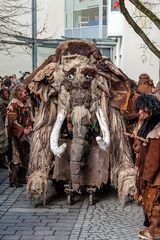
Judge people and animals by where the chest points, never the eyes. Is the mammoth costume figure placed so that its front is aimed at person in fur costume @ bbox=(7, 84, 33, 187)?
no

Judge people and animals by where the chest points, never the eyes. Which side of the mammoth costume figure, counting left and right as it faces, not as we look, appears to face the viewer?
front

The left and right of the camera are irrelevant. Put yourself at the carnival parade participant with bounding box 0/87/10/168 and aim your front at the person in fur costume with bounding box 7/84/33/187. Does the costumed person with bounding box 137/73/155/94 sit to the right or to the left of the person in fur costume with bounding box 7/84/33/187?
left

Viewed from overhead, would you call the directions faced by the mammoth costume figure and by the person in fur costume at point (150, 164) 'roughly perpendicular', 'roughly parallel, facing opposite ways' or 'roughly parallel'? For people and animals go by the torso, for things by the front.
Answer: roughly perpendicular

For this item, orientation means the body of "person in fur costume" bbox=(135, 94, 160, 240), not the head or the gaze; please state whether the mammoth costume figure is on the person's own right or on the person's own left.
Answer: on the person's own right

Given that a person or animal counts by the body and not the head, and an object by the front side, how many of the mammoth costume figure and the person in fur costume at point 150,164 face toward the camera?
1

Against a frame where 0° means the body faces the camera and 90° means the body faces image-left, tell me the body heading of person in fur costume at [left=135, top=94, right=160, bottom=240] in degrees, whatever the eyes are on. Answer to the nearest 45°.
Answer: approximately 90°
